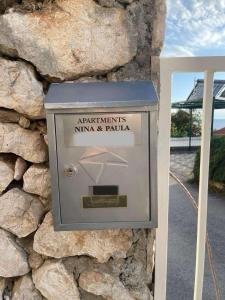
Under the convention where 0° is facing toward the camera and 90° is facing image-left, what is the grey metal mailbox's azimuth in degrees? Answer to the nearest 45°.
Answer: approximately 0°

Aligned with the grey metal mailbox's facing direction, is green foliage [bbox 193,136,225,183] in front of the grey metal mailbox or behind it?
behind
